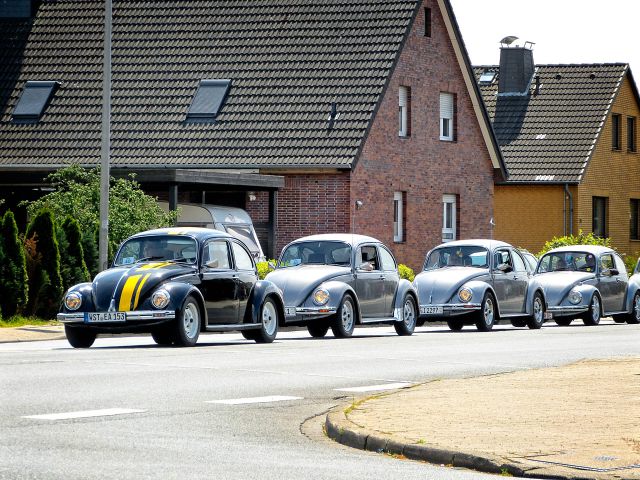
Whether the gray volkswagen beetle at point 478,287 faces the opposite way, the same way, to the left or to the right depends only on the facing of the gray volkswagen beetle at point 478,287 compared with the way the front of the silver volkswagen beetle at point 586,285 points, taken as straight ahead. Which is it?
the same way

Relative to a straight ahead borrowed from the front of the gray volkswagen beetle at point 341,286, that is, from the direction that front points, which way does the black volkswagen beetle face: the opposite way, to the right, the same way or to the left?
the same way

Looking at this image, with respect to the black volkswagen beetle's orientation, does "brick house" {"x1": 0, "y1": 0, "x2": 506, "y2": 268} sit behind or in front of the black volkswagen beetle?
behind

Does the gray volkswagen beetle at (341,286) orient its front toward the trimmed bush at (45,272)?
no

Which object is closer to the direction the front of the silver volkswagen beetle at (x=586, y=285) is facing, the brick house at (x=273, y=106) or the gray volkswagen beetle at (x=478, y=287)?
the gray volkswagen beetle

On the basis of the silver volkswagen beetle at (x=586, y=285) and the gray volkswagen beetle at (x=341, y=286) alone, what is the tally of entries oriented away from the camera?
0

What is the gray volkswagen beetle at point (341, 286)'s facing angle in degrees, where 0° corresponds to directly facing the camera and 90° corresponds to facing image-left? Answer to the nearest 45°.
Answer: approximately 45°

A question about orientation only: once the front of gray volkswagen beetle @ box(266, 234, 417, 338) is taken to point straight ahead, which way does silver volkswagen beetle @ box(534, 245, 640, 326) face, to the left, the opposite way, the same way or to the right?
the same way

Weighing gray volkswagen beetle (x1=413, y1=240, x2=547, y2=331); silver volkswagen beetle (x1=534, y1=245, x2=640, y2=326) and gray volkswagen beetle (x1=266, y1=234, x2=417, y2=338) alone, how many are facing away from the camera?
0

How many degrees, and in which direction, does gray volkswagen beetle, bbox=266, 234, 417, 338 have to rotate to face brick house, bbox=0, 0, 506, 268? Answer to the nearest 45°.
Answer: approximately 135° to its right

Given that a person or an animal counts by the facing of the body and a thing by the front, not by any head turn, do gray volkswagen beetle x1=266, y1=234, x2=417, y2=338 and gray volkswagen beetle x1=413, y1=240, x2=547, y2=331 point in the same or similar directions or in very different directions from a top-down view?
same or similar directions

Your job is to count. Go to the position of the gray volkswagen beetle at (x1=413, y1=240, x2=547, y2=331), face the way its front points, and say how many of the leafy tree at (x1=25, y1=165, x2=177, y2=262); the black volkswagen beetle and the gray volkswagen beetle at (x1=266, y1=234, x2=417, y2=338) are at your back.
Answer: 0

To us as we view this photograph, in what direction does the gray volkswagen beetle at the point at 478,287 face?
facing the viewer and to the left of the viewer

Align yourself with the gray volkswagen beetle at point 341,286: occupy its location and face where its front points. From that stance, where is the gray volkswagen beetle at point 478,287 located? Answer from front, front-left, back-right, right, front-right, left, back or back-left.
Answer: back

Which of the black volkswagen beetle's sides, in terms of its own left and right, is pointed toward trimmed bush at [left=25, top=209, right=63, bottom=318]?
right
